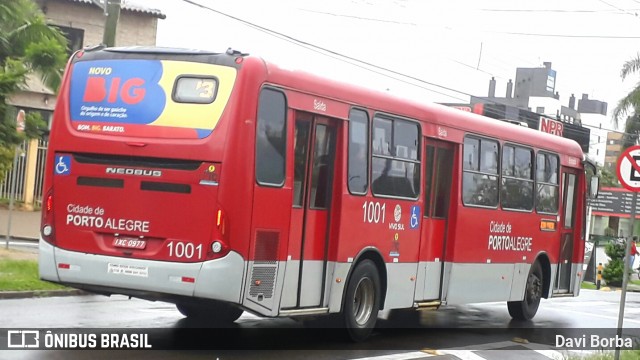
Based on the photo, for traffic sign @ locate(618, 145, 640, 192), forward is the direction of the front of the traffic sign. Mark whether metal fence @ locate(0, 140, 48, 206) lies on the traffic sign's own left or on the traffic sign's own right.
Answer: on the traffic sign's own right

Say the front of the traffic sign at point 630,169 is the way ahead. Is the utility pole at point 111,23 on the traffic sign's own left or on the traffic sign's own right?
on the traffic sign's own right

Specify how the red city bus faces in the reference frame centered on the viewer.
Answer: facing away from the viewer and to the right of the viewer

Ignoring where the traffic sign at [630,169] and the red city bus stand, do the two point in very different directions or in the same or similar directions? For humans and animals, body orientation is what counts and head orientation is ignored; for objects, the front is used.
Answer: very different directions

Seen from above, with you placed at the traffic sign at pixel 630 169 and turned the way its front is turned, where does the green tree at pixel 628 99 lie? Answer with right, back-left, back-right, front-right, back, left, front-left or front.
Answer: back

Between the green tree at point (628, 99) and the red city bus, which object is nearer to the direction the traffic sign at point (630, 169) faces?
the red city bus

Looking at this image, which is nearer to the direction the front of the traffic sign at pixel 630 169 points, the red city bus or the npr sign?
the red city bus

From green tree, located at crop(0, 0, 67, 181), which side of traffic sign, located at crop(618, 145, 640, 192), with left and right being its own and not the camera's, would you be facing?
right

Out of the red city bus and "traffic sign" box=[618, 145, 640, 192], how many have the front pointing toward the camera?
1

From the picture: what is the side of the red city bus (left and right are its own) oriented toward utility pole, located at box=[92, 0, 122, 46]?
left

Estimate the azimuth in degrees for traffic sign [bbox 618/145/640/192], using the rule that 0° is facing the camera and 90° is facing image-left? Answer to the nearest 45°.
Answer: approximately 0°
